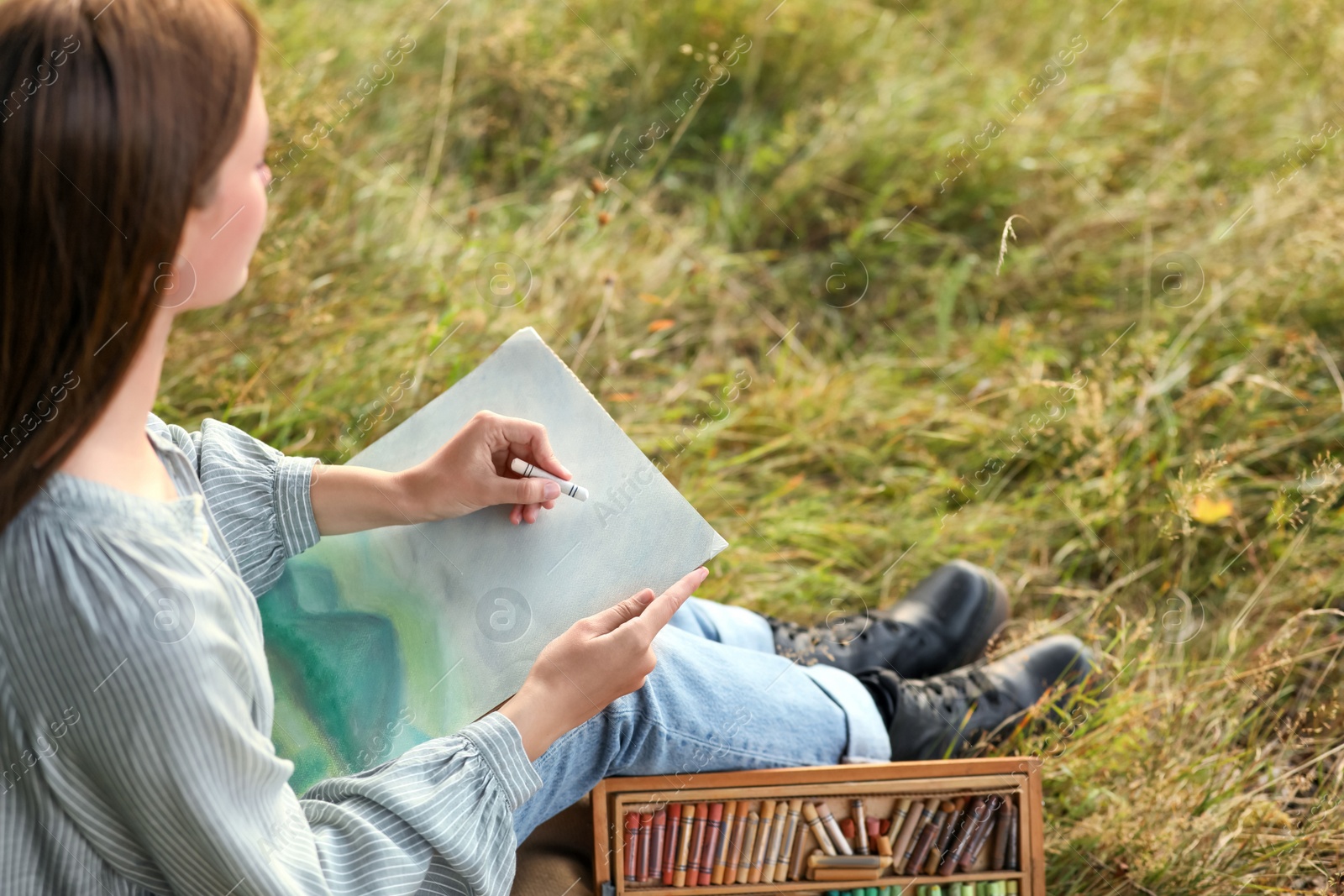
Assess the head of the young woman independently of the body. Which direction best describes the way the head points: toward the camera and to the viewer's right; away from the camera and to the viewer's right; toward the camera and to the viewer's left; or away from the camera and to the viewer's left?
away from the camera and to the viewer's right

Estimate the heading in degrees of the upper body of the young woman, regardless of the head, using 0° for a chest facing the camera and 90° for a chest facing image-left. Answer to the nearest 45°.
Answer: approximately 270°
